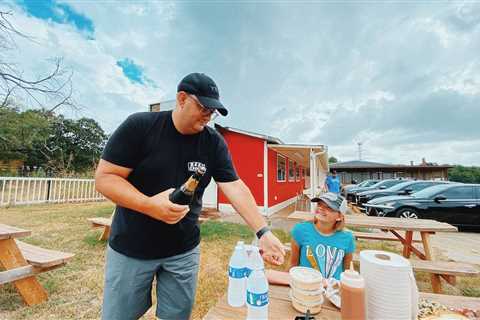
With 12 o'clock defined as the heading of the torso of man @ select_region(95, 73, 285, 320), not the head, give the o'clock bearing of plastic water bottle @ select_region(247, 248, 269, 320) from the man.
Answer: The plastic water bottle is roughly at 12 o'clock from the man.

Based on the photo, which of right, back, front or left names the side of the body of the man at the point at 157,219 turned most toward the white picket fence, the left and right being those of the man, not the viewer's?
back

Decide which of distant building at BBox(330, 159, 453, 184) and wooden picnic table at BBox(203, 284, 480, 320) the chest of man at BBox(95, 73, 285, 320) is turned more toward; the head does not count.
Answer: the wooden picnic table

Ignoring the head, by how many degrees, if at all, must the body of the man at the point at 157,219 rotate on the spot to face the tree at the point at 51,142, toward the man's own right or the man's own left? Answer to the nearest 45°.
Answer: approximately 180°

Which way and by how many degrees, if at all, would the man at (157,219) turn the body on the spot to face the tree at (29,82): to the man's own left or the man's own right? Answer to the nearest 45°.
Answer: approximately 180°

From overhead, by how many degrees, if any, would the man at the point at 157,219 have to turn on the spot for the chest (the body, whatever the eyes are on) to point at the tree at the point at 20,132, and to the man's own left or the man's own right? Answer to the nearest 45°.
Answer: approximately 180°

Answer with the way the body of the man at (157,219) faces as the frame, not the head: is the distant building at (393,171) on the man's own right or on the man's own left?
on the man's own left

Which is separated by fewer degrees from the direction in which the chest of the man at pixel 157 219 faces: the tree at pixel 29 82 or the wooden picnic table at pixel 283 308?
the wooden picnic table

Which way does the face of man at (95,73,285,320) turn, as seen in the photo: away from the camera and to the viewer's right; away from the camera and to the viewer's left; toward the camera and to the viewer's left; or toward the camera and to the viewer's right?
toward the camera and to the viewer's right

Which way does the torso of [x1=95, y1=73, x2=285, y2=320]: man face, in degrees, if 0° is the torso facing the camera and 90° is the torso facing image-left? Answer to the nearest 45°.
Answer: approximately 315°

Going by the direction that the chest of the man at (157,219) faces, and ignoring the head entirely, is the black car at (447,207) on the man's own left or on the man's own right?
on the man's own left

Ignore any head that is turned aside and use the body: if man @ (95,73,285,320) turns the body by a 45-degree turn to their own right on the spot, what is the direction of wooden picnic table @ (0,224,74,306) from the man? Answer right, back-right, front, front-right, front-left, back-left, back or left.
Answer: back-right

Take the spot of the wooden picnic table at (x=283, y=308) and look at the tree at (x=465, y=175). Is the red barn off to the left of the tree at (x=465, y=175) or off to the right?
left
